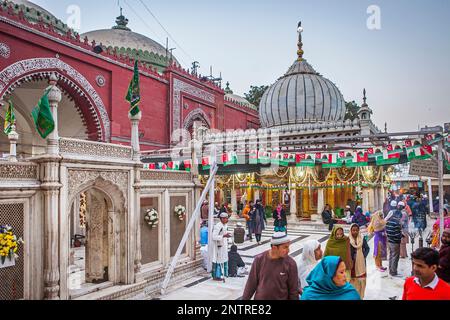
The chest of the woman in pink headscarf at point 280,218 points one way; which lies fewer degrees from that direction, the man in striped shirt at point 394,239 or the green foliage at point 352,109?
the man in striped shirt

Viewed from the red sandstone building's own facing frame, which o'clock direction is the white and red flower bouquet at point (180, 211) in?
The white and red flower bouquet is roughly at 1 o'clock from the red sandstone building.

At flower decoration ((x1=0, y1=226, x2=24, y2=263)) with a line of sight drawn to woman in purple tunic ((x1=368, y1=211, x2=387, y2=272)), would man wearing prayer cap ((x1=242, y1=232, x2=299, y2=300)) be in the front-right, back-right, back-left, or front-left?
front-right

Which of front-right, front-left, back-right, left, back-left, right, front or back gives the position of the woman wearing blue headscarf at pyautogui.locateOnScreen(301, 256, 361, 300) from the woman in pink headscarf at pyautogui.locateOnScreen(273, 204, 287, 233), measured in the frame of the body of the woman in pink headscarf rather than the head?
front

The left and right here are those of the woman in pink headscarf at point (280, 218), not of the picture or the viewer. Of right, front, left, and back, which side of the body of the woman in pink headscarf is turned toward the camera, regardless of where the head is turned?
front

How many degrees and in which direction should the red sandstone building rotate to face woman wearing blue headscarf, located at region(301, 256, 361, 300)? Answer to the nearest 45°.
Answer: approximately 45° to its right

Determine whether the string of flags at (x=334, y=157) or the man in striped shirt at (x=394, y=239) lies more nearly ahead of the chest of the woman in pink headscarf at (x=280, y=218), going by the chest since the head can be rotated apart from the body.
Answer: the man in striped shirt

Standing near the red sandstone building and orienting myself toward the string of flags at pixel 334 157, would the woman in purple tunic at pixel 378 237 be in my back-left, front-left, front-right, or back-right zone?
front-right

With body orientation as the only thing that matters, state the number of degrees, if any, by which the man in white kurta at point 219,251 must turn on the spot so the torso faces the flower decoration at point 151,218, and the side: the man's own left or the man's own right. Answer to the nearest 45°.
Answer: approximately 135° to the man's own right

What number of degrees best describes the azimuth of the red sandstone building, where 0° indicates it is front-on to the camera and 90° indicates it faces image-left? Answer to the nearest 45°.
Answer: approximately 315°

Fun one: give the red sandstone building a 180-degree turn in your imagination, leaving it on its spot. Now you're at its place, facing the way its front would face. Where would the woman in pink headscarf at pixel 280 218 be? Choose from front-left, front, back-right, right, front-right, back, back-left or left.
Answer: back

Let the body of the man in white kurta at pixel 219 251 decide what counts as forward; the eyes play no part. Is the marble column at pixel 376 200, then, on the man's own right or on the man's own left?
on the man's own left

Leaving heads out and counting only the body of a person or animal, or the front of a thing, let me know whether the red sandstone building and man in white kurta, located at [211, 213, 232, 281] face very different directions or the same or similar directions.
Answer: same or similar directions

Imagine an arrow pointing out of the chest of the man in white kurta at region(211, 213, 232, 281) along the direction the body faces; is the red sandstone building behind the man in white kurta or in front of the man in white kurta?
behind

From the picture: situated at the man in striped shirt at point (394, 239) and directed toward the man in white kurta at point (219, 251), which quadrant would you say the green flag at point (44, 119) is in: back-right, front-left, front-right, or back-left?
front-left

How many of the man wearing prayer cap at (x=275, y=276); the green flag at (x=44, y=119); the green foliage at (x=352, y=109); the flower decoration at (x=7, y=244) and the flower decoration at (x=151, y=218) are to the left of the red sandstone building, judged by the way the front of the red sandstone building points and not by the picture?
1

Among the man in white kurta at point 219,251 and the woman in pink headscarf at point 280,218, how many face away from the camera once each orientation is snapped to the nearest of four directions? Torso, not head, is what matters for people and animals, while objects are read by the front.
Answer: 0
